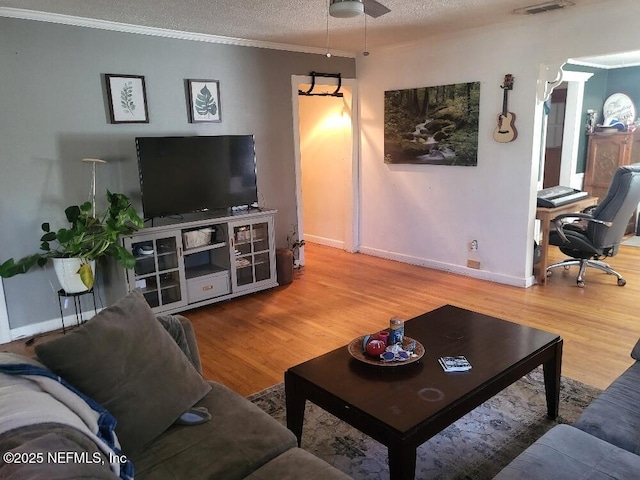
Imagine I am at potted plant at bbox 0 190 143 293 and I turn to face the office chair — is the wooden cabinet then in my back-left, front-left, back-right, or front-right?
front-left

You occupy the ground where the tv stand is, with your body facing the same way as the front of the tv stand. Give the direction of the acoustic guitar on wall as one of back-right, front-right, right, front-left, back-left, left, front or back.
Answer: front-left

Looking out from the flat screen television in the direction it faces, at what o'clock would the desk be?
The desk is roughly at 11 o'clock from the flat screen television.

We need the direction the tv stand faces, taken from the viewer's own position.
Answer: facing the viewer and to the right of the viewer

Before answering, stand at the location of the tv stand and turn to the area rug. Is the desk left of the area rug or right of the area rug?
left

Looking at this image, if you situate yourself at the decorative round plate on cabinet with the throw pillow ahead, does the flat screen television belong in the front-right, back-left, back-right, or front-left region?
front-right

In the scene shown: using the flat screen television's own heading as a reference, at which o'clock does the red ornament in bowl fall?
The red ornament in bowl is roughly at 1 o'clock from the flat screen television.

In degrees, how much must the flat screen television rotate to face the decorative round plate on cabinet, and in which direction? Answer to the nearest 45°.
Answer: approximately 45° to its left

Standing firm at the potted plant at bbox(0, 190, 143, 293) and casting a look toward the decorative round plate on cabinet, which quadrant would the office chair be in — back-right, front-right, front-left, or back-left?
front-right

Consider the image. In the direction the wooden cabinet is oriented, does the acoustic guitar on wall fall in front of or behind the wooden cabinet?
in front

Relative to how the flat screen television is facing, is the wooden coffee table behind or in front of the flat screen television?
in front

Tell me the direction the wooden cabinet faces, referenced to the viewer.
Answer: facing the viewer and to the left of the viewer

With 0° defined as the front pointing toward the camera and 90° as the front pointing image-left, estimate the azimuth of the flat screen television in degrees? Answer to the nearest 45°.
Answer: approximately 315°

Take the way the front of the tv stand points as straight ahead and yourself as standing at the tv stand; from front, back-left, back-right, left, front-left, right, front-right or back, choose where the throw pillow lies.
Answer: front-right
